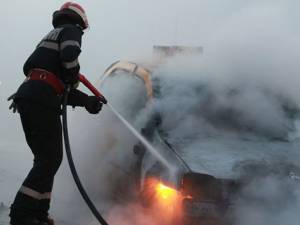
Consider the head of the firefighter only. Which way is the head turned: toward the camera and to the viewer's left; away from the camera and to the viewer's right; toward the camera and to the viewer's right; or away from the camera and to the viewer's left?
away from the camera and to the viewer's right

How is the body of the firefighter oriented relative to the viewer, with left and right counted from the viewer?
facing away from the viewer and to the right of the viewer

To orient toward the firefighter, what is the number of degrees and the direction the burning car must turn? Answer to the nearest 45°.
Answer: approximately 90° to its right

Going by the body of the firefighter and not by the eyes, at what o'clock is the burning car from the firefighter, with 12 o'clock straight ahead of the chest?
The burning car is roughly at 1 o'clock from the firefighter.
